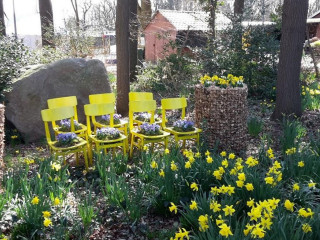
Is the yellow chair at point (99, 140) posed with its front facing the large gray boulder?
no

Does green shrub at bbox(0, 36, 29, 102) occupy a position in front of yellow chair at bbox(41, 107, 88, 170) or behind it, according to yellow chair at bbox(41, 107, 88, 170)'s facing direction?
behind

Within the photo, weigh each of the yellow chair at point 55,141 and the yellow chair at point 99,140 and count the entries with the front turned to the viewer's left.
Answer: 0

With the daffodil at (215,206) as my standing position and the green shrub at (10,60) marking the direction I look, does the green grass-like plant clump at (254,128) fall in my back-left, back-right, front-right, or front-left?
front-right

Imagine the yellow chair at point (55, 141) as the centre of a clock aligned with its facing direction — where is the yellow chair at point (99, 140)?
the yellow chair at point (99, 140) is roughly at 10 o'clock from the yellow chair at point (55, 141).

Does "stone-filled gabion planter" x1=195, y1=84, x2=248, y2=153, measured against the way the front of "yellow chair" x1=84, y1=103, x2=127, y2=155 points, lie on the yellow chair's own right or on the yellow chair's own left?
on the yellow chair's own left

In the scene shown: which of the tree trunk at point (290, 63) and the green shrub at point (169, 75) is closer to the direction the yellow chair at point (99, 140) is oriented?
the tree trunk

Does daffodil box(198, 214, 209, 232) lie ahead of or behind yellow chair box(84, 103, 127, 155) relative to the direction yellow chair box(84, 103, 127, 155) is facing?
ahead

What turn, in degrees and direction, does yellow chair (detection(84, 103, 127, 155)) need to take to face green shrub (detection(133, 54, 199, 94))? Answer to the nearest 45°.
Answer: approximately 135° to its left

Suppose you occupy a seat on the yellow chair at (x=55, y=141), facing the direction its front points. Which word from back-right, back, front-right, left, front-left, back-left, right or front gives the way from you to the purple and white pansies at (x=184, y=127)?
front-left

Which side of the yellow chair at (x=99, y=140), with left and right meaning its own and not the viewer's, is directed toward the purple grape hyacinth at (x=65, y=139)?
right

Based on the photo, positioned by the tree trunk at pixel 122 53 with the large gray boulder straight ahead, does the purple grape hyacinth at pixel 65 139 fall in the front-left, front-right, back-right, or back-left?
front-left

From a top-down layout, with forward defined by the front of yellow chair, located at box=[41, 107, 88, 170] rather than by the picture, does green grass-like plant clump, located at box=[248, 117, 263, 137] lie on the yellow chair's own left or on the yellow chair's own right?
on the yellow chair's own left

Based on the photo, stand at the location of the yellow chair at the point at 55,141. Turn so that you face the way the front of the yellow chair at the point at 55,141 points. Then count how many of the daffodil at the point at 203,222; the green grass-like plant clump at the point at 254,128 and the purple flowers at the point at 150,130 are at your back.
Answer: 0

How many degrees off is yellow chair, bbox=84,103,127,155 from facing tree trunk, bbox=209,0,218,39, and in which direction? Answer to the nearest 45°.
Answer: approximately 90° to its left

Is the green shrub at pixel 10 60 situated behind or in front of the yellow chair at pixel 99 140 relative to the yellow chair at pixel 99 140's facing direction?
behind

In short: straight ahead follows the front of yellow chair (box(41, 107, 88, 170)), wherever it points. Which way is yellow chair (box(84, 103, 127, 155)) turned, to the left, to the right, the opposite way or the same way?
the same way

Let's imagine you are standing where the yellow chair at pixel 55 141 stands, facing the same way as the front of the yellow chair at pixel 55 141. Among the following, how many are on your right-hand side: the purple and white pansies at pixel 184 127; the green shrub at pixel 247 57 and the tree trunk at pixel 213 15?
0

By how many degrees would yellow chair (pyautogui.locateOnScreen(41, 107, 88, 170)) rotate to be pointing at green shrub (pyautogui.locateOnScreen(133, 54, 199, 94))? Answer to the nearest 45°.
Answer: approximately 90° to its left

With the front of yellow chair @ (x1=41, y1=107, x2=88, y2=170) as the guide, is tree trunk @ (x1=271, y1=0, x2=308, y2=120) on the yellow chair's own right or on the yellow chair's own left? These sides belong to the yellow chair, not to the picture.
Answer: on the yellow chair's own left

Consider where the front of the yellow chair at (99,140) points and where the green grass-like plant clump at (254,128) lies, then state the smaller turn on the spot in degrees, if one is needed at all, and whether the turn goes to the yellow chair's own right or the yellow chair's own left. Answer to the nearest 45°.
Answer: approximately 45° to the yellow chair's own left

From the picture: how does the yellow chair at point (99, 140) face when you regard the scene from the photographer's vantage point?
facing the viewer and to the right of the viewer
